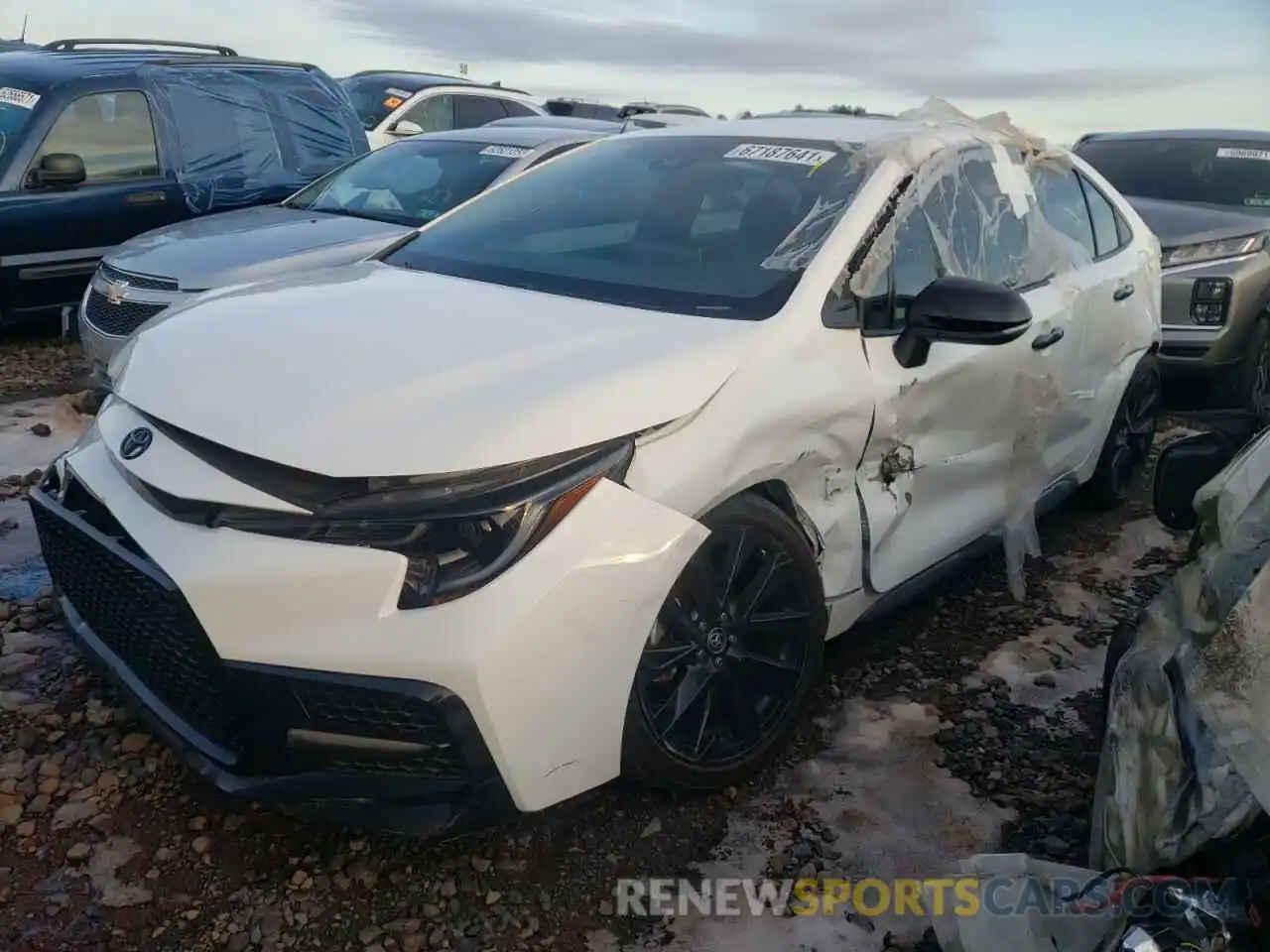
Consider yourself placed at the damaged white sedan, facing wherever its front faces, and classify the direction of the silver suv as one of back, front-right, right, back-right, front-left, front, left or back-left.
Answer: back

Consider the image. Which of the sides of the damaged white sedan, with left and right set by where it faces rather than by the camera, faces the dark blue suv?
right

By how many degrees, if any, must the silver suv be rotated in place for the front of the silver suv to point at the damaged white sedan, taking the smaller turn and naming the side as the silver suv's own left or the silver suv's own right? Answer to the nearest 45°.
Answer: approximately 45° to the silver suv's own left

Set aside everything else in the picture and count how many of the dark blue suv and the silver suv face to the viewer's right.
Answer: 0

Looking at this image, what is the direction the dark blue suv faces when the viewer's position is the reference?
facing the viewer and to the left of the viewer

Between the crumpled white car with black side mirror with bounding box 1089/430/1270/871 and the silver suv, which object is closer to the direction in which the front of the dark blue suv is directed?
the crumpled white car with black side mirror

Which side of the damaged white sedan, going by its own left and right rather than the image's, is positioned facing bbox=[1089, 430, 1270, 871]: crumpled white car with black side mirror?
left

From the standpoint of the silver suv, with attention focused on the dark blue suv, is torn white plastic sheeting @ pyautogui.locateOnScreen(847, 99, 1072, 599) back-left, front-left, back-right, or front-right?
front-left

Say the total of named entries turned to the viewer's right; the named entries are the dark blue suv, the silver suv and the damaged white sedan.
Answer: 0

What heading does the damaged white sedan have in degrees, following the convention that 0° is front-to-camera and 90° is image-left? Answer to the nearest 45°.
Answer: approximately 45°
